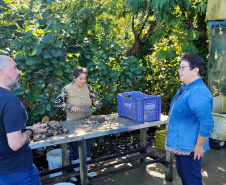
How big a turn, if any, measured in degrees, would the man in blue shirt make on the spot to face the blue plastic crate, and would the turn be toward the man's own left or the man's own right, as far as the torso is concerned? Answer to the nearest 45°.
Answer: approximately 45° to the man's own left

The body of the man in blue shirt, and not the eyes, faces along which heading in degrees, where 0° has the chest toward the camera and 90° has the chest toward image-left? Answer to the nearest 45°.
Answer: approximately 270°

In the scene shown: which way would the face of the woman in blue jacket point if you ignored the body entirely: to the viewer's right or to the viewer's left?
to the viewer's left

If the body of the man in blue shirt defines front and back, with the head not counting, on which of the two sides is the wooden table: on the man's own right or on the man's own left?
on the man's own left

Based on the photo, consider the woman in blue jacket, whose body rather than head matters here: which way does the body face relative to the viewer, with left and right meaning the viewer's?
facing to the left of the viewer

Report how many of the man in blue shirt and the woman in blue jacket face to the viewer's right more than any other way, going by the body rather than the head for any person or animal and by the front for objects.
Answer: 1

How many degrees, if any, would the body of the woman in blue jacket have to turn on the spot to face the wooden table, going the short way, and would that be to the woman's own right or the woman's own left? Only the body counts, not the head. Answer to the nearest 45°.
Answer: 0° — they already face it

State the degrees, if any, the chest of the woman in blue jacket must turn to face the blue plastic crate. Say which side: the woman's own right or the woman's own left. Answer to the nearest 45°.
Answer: approximately 45° to the woman's own right

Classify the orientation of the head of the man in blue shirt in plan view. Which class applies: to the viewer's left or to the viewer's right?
to the viewer's right
